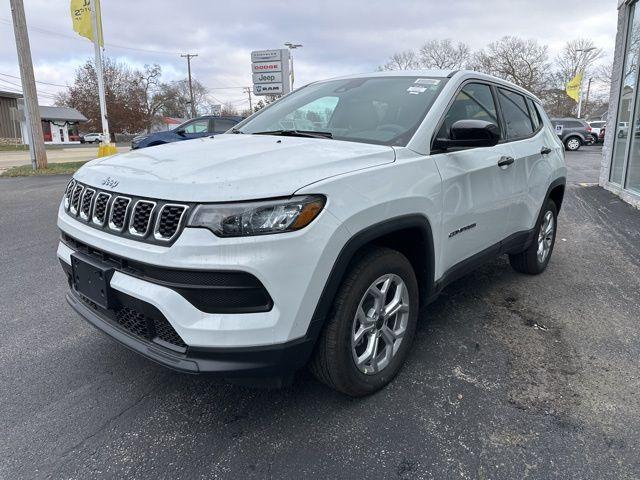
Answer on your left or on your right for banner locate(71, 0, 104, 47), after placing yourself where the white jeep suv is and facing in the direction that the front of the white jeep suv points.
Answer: on your right

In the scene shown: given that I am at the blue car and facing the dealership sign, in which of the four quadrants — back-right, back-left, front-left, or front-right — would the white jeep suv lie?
back-right

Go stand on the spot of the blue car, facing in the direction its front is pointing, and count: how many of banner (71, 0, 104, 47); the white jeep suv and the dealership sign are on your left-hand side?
1

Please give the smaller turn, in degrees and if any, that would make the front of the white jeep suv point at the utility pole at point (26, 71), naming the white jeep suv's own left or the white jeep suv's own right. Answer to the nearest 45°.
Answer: approximately 90° to the white jeep suv's own right

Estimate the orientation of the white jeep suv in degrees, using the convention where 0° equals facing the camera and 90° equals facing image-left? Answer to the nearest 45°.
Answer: approximately 45°

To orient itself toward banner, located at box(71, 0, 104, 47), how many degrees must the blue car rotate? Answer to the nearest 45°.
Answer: approximately 45° to its right

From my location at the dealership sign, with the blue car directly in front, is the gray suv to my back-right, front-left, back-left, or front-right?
back-left

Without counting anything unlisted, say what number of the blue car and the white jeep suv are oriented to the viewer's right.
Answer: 0

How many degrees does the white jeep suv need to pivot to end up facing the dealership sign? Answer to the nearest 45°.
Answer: approximately 135° to its right

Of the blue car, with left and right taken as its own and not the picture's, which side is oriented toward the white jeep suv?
left

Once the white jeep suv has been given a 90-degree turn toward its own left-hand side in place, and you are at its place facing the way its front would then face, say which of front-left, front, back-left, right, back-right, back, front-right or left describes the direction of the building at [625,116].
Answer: left

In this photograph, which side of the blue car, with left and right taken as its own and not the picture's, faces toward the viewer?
left

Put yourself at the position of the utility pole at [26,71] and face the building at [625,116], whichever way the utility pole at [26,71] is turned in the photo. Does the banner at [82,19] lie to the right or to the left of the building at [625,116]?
left

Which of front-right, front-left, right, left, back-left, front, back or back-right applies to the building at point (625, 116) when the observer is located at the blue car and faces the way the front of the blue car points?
back-left

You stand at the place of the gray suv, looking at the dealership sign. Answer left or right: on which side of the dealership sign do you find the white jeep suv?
left

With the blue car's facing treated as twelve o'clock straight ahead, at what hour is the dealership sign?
The dealership sign is roughly at 4 o'clock from the blue car.

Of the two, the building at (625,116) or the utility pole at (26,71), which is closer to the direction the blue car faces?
the utility pole
